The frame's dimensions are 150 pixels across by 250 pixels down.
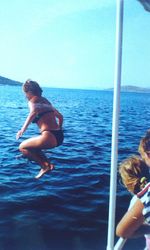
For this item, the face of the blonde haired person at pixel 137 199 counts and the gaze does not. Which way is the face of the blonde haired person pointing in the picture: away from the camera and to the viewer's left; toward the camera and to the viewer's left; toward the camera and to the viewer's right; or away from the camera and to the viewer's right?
away from the camera and to the viewer's left

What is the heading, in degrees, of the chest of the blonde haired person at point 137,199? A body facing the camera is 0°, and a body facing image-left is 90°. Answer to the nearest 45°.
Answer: approximately 135°
